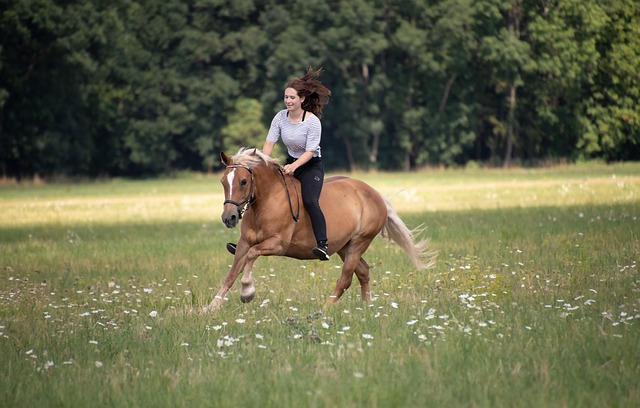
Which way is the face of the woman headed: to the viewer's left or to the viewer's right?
to the viewer's left

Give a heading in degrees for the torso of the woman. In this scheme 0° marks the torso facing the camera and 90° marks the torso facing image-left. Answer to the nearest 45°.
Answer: approximately 45°
